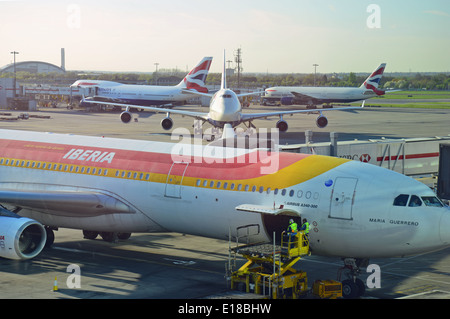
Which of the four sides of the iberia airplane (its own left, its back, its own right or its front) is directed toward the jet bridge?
left

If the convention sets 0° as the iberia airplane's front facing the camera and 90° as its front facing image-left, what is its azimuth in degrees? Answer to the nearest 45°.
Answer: approximately 315°
